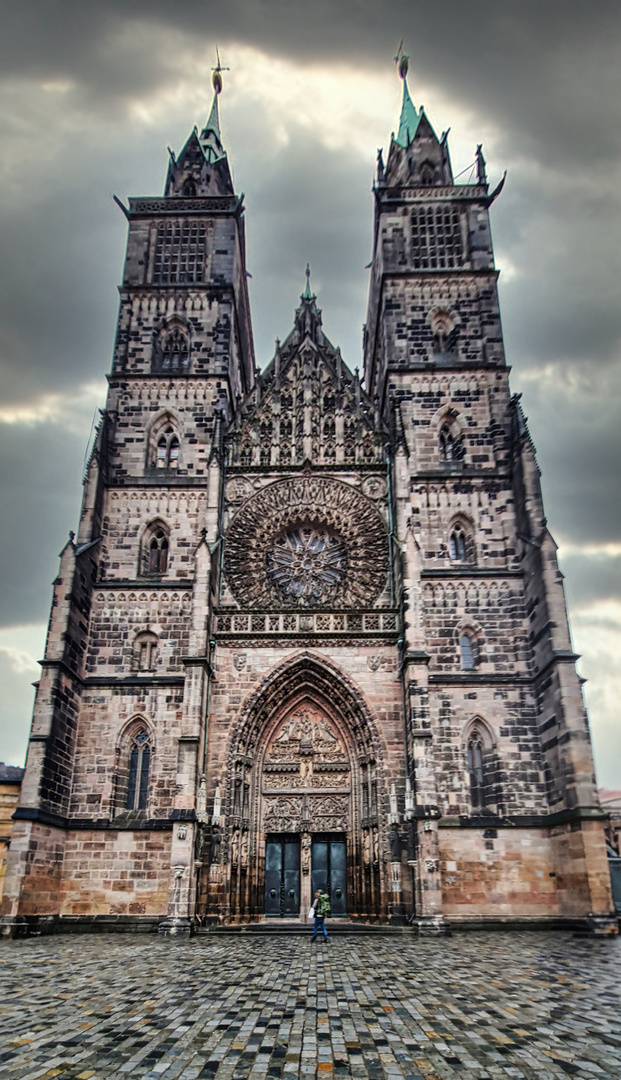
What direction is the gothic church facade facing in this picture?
toward the camera
